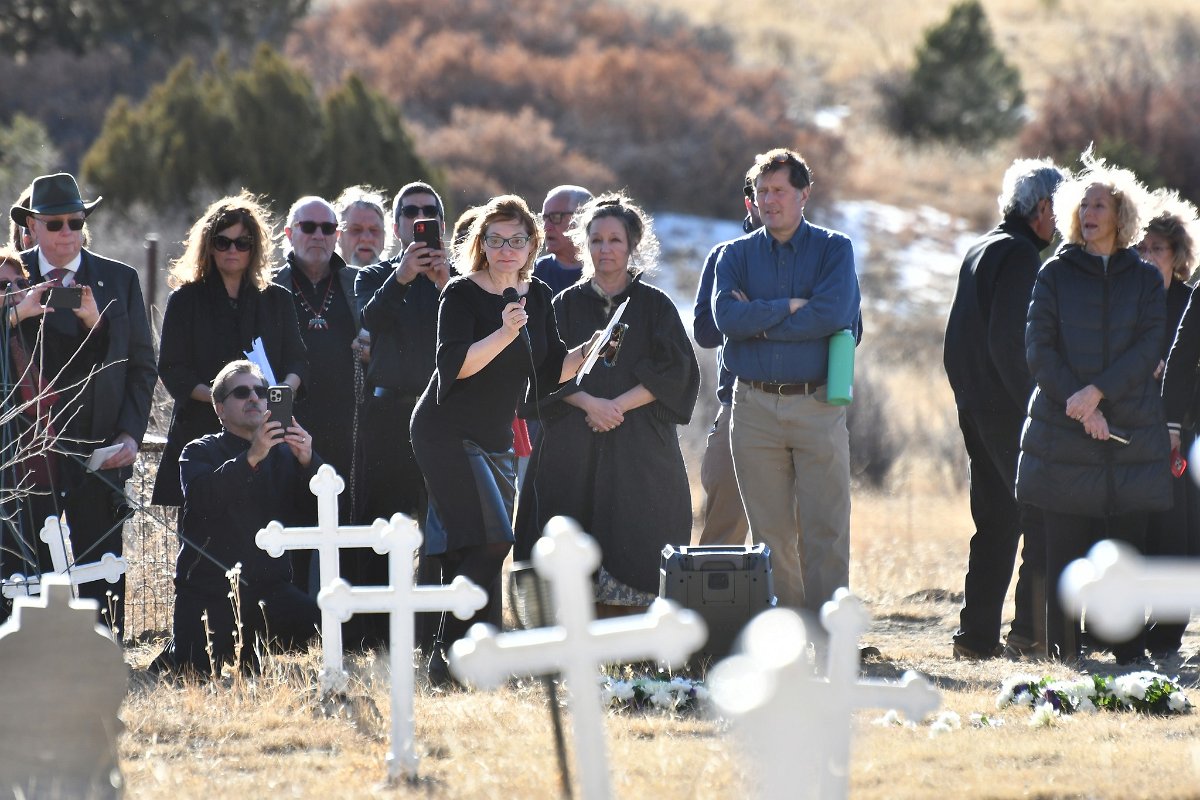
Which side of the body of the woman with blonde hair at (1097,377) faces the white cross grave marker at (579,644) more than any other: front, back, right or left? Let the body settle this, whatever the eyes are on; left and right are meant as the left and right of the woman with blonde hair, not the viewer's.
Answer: front

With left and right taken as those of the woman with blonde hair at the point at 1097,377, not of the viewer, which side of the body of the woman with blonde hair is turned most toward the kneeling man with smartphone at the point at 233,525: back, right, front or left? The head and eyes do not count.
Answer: right

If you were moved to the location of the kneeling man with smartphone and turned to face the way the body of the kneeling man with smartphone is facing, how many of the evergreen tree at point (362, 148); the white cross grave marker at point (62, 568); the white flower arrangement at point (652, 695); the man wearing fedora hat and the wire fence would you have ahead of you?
1

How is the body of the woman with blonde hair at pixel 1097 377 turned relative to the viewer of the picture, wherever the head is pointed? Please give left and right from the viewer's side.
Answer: facing the viewer

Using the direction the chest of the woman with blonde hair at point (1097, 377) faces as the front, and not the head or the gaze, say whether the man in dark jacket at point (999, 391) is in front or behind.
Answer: behind

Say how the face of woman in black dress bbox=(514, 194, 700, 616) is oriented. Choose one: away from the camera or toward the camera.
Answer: toward the camera

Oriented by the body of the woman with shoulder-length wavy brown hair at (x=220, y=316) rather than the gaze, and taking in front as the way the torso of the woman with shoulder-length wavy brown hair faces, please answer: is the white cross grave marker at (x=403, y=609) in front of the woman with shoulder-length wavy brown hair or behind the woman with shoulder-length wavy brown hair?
in front

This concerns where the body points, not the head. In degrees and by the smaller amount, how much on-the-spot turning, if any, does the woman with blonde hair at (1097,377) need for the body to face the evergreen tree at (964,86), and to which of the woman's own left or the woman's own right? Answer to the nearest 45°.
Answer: approximately 180°
